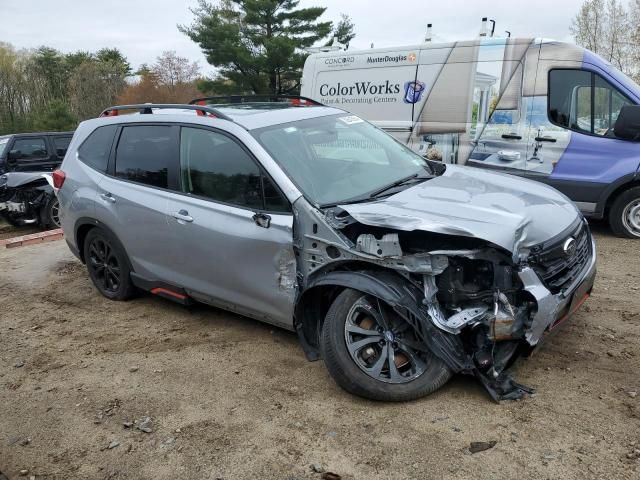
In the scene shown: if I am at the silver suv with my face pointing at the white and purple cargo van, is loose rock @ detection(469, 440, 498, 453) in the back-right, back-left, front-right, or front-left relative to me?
back-right

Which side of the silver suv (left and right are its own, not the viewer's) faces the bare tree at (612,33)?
left

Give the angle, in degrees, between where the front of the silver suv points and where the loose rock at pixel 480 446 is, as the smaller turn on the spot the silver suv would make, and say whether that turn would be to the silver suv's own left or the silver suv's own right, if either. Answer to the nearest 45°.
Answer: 0° — it already faces it

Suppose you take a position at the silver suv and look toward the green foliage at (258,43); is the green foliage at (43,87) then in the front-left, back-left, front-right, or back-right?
front-left

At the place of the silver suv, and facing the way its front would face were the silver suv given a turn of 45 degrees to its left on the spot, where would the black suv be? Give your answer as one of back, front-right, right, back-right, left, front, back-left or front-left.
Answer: back-left

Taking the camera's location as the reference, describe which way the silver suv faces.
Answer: facing the viewer and to the right of the viewer

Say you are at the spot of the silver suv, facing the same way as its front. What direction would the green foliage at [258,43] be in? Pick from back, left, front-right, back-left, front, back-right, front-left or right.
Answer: back-left

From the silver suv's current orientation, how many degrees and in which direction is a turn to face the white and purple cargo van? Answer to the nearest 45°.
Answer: approximately 90° to its left

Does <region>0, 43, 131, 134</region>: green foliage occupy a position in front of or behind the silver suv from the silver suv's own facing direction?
behind

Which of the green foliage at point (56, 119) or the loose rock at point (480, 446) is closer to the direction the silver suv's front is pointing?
the loose rock

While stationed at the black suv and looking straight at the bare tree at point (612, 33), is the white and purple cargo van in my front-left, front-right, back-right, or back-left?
front-right

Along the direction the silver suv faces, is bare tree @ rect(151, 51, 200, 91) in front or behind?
behind

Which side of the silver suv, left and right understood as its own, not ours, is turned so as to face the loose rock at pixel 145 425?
right

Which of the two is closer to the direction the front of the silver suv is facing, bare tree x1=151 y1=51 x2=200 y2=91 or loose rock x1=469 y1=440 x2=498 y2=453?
the loose rock
